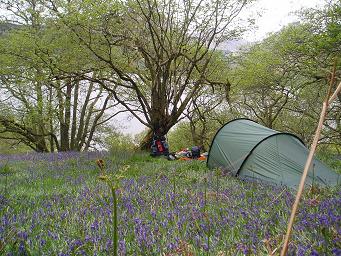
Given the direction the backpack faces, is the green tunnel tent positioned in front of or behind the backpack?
in front

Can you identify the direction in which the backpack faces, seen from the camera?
facing the viewer
